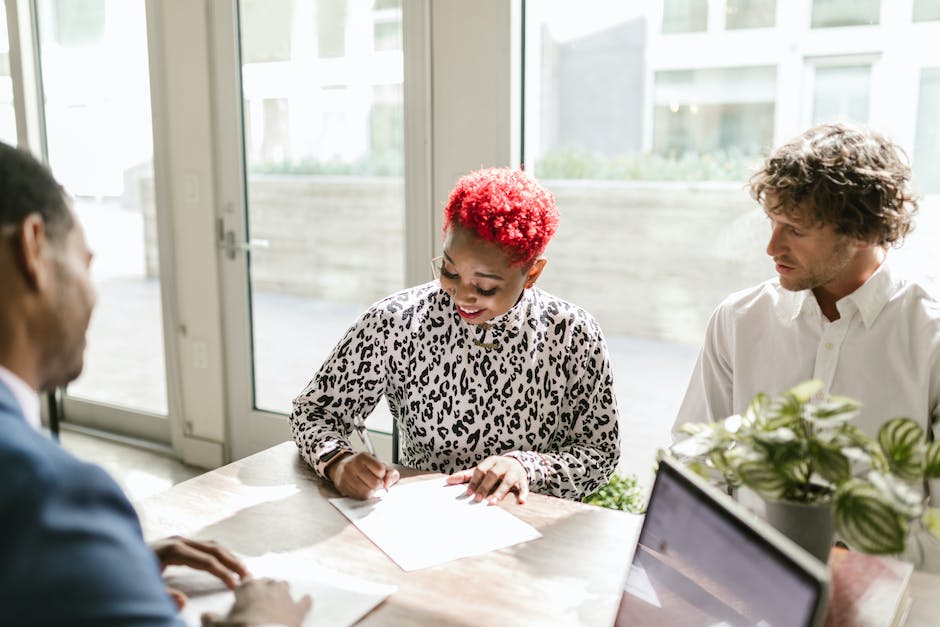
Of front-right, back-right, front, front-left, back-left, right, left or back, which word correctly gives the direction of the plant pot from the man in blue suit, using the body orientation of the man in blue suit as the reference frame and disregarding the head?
front-right

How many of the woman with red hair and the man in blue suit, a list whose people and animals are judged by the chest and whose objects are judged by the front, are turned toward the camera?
1

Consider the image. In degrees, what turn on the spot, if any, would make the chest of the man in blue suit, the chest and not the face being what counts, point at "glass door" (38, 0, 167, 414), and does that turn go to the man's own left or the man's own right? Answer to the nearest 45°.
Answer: approximately 45° to the man's own left

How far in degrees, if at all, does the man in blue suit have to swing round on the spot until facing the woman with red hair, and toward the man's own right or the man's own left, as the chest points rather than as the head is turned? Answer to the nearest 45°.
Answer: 0° — they already face them

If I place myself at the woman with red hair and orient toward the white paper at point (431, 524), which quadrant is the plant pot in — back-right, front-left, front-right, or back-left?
front-left

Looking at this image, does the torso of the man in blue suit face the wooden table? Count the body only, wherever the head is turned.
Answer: yes

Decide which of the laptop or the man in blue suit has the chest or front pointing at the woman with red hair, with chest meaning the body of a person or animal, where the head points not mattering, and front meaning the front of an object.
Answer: the man in blue suit

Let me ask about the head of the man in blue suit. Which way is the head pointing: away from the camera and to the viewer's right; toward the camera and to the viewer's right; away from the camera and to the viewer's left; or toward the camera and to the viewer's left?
away from the camera and to the viewer's right

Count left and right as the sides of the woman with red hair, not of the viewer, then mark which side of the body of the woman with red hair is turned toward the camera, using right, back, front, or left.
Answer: front

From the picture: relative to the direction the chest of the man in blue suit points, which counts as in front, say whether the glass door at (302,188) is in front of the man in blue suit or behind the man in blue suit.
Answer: in front

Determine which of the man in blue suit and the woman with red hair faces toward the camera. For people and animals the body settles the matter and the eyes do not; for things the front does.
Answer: the woman with red hair

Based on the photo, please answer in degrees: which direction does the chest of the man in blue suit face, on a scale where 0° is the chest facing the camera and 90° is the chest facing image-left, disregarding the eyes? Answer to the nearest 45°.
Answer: approximately 225°

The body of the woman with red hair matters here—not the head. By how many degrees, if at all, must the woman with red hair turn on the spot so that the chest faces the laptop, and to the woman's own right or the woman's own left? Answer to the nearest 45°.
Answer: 0° — they already face it
